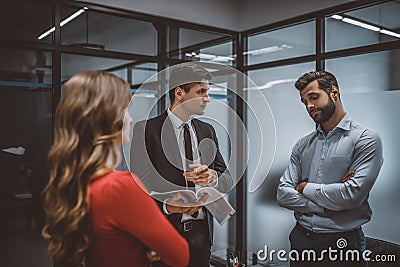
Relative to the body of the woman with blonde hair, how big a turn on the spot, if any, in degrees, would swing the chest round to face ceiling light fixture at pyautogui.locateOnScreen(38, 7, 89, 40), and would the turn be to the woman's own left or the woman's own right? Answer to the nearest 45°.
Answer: approximately 45° to the woman's own left

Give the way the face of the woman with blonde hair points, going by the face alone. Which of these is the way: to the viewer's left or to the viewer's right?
to the viewer's right

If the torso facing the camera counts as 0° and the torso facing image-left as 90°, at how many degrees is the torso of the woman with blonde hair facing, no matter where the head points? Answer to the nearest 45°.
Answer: approximately 225°

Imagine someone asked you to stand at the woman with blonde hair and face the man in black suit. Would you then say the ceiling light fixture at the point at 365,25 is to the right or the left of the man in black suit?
right

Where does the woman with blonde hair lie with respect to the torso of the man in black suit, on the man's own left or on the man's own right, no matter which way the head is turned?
on the man's own right

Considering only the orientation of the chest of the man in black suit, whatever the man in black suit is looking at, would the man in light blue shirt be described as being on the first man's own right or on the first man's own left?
on the first man's own left

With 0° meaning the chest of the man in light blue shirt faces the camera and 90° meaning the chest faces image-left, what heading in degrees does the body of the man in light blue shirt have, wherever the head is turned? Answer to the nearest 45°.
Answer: approximately 45°

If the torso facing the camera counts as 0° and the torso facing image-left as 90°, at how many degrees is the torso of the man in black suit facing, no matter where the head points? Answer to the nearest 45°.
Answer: approximately 315°

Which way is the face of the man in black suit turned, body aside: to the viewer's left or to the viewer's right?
to the viewer's right

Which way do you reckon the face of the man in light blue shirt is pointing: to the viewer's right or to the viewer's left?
to the viewer's left
